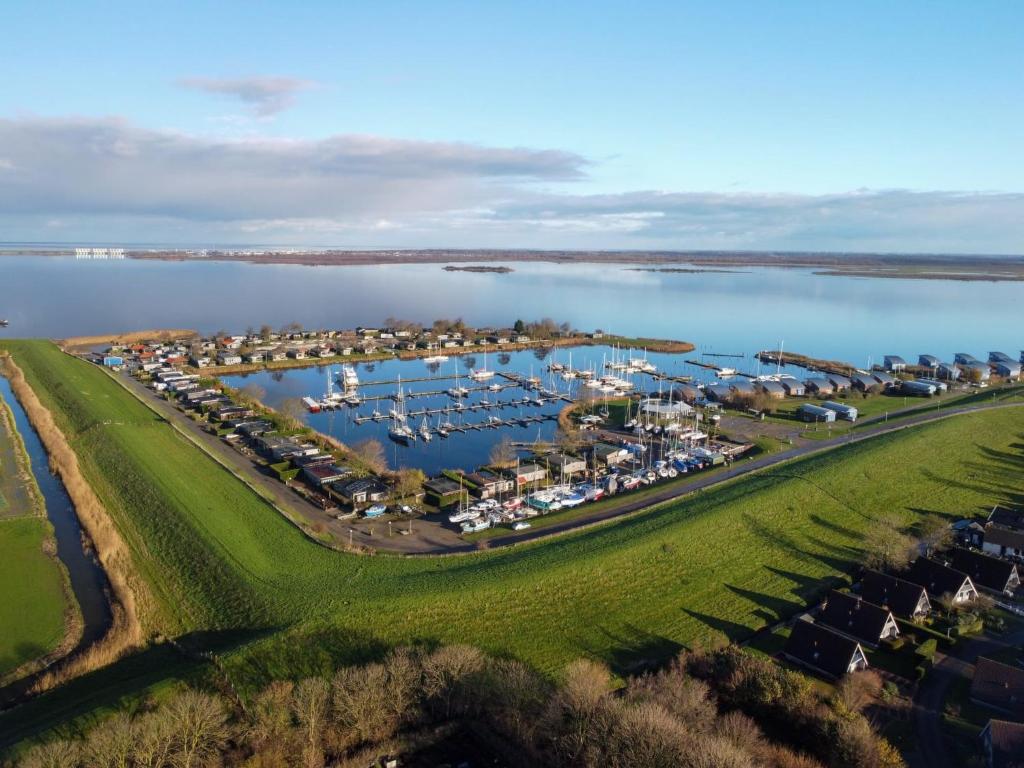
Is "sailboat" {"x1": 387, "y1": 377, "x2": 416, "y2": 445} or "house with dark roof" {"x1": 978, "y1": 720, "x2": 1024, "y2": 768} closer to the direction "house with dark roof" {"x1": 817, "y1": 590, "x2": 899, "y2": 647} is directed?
the house with dark roof

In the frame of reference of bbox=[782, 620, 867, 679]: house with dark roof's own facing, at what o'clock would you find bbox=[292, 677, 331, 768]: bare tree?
The bare tree is roughly at 3 o'clock from the house with dark roof.

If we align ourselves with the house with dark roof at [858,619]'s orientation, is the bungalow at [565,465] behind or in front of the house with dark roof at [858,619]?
behind

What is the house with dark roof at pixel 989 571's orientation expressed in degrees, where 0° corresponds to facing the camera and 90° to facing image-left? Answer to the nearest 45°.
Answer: approximately 315°

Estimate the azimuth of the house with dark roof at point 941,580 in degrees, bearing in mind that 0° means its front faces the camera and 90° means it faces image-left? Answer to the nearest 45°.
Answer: approximately 315°

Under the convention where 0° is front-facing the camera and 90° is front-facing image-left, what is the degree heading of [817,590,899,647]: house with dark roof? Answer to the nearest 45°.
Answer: approximately 315°

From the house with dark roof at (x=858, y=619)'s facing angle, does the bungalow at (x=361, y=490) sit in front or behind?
behind
